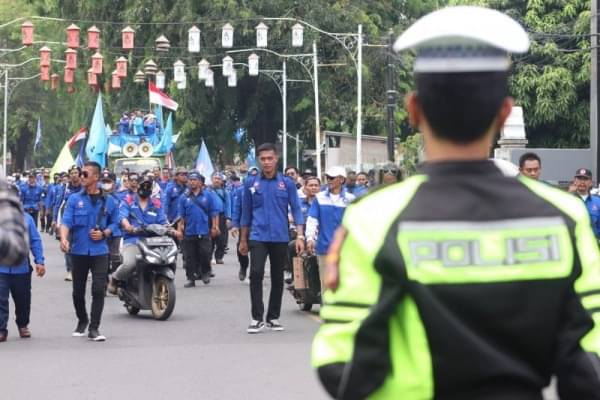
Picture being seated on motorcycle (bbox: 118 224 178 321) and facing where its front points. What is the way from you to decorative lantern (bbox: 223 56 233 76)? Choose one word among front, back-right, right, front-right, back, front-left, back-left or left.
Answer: back-left

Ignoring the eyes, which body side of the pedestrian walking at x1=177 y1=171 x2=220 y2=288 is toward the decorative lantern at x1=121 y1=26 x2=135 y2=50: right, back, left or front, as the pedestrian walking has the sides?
back

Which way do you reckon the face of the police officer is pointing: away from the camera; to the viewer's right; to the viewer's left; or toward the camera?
away from the camera

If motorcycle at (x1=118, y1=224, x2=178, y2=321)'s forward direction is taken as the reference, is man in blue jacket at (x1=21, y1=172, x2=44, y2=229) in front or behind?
behind

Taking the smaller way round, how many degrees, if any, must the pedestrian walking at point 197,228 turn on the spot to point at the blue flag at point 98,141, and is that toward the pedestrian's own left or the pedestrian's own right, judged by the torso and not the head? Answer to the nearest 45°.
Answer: approximately 180°

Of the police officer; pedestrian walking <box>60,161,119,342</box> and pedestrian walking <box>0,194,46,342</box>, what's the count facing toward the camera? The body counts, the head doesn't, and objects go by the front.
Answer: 2

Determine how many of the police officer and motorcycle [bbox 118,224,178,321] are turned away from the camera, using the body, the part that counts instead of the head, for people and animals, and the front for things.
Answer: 1

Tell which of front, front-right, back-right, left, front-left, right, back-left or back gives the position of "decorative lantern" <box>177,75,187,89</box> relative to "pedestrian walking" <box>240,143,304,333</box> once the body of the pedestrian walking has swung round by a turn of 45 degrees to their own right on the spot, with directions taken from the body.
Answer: back-right
